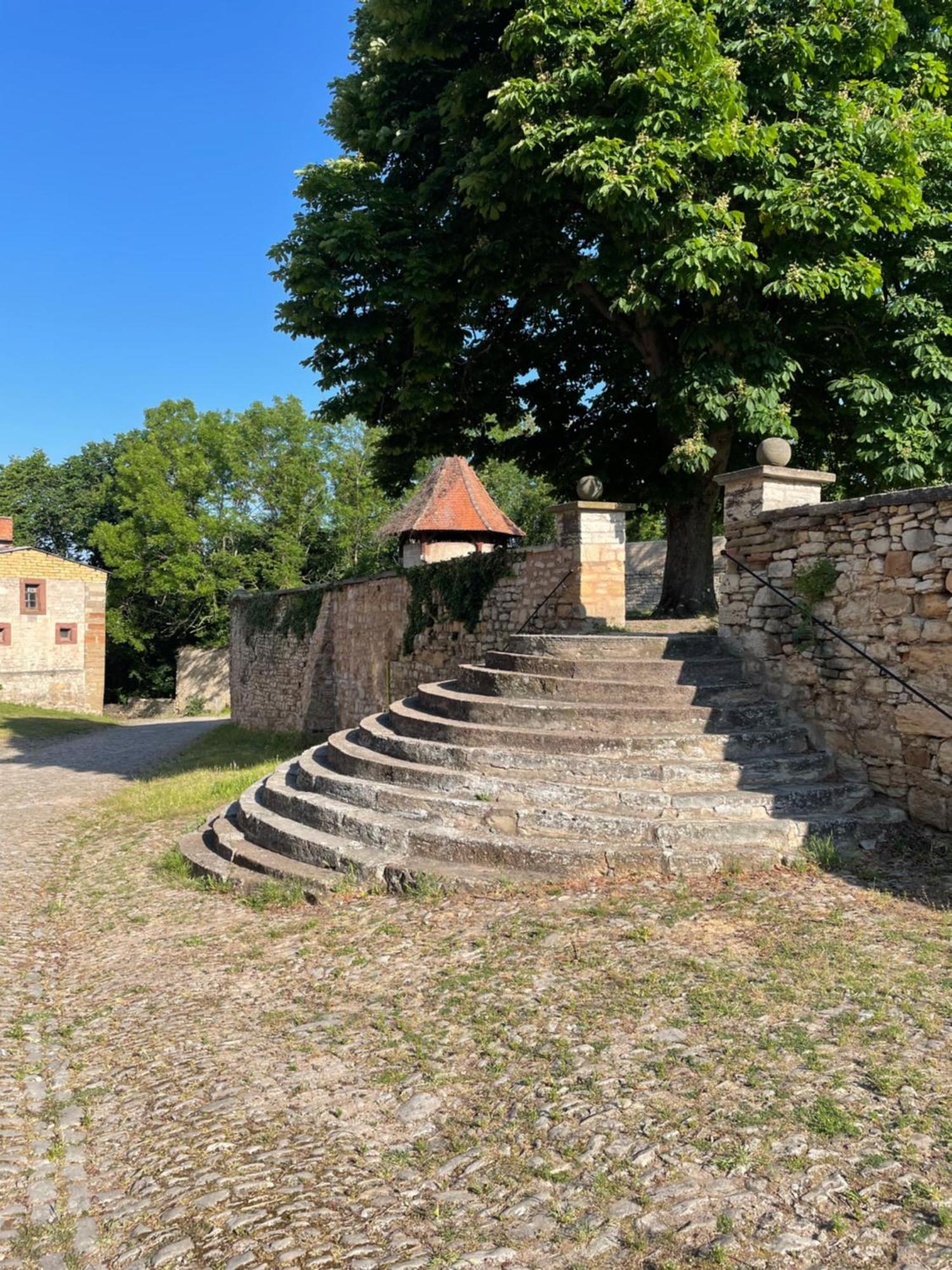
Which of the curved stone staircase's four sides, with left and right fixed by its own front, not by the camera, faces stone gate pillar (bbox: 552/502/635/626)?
back

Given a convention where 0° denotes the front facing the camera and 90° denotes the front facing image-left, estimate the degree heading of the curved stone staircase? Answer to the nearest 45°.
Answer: approximately 0°

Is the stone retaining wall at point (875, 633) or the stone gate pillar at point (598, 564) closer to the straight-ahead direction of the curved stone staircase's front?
the stone retaining wall

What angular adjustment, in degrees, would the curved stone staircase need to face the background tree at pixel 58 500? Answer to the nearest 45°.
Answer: approximately 135° to its right

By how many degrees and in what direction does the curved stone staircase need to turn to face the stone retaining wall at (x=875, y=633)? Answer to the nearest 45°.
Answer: approximately 90° to its left

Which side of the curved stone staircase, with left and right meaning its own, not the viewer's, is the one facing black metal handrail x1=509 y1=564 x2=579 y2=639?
back

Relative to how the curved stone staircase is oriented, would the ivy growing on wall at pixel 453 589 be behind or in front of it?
behind

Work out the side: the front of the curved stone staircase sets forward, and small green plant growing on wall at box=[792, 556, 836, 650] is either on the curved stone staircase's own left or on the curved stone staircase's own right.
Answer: on the curved stone staircase's own left
